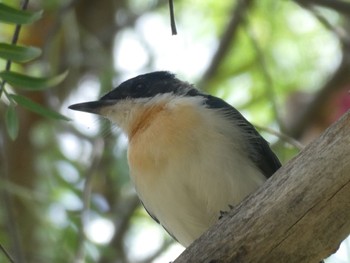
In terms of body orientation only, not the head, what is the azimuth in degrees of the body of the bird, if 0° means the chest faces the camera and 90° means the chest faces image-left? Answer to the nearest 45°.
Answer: approximately 45°

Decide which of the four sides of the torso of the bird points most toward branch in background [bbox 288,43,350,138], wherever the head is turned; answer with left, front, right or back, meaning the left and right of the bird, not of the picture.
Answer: back

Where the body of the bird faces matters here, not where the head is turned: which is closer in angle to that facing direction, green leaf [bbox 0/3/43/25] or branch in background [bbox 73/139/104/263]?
the green leaf

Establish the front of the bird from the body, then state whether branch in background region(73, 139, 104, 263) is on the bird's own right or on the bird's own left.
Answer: on the bird's own right

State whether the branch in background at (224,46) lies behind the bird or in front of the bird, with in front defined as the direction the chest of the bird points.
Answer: behind
